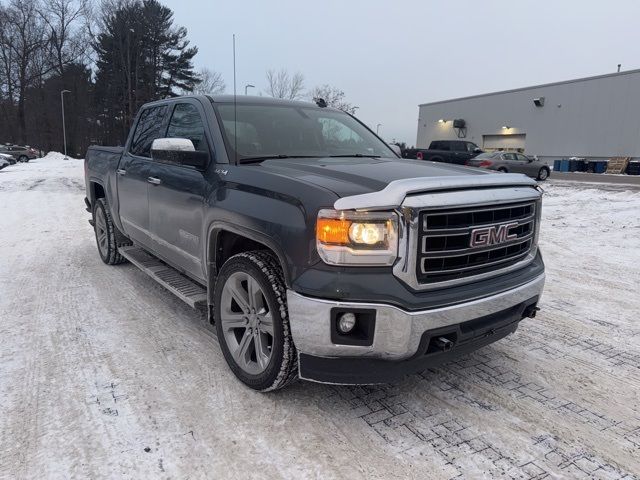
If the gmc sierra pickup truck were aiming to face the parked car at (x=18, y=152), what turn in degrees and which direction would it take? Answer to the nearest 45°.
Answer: approximately 180°

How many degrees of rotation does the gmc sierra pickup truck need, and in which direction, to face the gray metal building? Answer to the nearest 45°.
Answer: approximately 90° to its left

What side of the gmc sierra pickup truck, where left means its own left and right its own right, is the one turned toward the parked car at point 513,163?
left

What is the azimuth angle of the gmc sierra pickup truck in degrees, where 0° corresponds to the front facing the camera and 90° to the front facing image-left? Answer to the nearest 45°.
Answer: approximately 315°

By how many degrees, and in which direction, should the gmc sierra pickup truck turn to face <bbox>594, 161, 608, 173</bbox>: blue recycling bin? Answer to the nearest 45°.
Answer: approximately 90° to its left

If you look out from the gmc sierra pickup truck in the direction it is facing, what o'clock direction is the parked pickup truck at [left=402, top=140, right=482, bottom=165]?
The parked pickup truck is roughly at 8 o'clock from the gmc sierra pickup truck.

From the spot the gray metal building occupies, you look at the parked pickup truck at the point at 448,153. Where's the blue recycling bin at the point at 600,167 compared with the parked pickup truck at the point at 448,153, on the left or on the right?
left

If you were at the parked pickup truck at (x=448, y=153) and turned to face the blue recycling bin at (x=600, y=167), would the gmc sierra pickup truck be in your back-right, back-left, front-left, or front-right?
back-right
